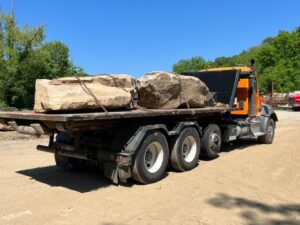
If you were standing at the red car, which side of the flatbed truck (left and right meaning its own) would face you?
front

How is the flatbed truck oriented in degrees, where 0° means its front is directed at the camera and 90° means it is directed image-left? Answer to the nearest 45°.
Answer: approximately 225°
